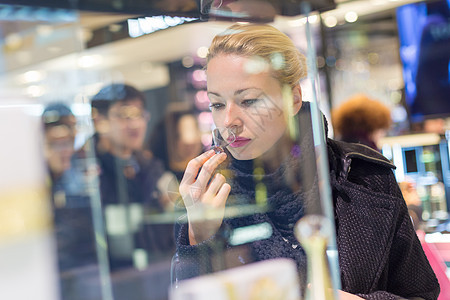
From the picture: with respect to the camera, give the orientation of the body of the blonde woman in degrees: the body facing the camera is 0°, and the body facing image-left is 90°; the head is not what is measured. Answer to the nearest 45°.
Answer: approximately 45°

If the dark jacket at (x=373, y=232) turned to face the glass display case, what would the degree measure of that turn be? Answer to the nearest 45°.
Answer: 0° — it already faces it

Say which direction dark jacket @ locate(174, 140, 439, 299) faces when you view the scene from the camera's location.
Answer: facing the viewer and to the left of the viewer

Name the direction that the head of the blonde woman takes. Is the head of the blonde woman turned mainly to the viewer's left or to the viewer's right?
to the viewer's left
